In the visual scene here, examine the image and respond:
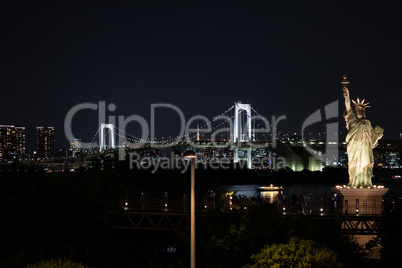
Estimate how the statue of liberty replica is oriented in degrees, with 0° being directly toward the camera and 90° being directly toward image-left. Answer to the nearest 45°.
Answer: approximately 0°

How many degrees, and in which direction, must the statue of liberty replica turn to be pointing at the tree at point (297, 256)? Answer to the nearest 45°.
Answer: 0° — it already faces it
